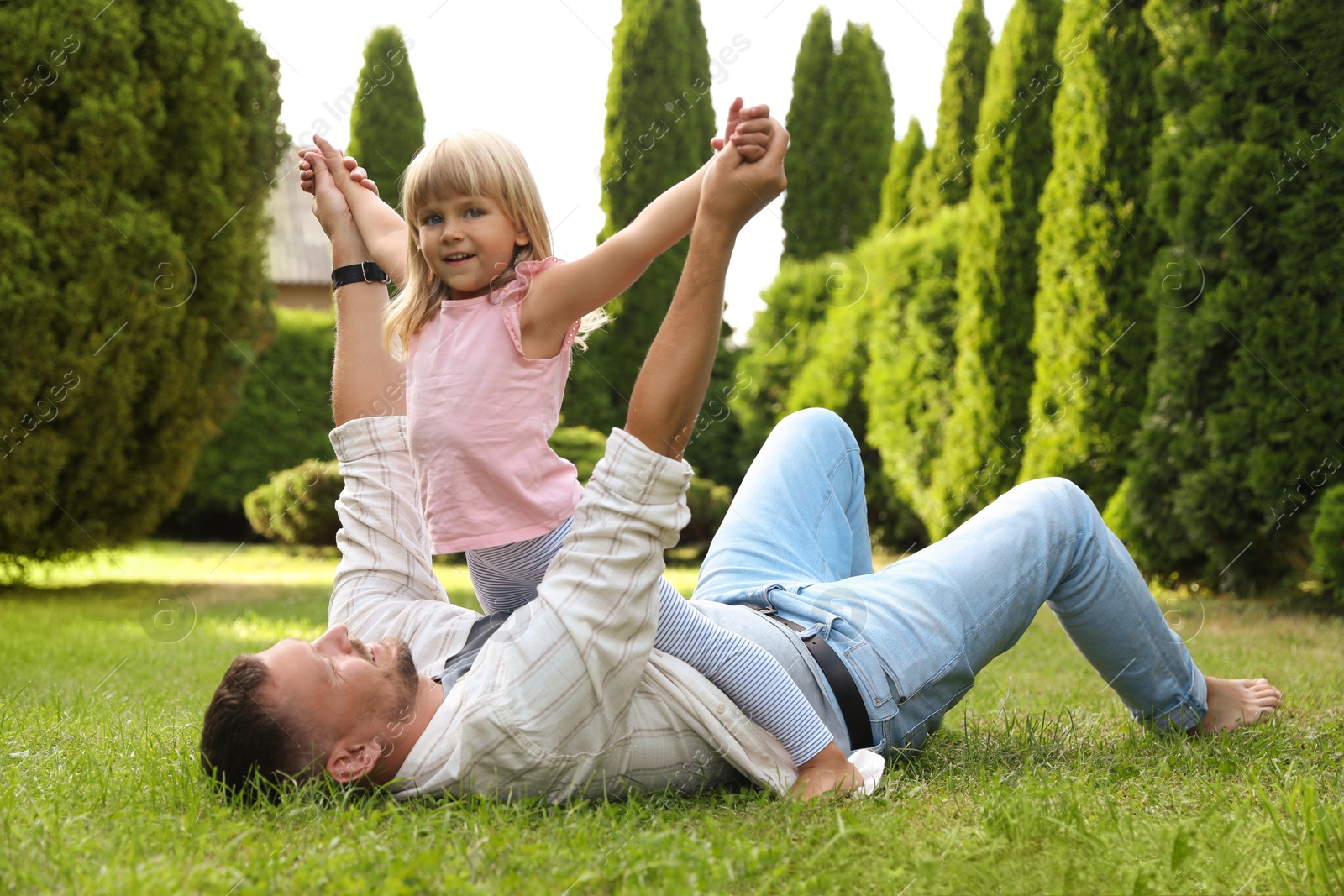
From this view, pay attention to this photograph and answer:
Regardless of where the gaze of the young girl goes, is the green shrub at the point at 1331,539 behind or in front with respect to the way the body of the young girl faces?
behind

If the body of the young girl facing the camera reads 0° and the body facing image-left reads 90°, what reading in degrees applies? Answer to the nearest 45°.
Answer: approximately 45°

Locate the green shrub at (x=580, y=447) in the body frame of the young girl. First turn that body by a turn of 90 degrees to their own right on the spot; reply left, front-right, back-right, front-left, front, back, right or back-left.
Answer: front-right

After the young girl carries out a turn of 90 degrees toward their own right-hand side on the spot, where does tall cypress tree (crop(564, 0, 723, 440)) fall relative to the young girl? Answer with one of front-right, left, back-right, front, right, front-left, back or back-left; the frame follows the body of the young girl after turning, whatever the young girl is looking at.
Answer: front-right

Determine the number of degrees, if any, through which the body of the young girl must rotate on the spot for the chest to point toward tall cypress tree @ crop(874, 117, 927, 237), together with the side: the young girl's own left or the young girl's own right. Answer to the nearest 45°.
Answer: approximately 135° to the young girl's own right

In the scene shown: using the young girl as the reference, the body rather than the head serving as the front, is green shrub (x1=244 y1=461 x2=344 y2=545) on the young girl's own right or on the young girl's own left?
on the young girl's own right

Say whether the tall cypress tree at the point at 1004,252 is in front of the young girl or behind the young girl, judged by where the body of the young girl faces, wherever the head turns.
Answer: behind

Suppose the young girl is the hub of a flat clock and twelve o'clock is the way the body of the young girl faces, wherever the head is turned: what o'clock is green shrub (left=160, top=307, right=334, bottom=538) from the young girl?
The green shrub is roughly at 4 o'clock from the young girl.

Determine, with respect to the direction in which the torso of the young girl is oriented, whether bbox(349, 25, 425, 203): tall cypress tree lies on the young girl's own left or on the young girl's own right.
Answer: on the young girl's own right

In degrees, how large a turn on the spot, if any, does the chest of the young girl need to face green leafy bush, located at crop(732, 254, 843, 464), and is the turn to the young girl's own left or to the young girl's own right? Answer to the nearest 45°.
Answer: approximately 135° to the young girl's own right
